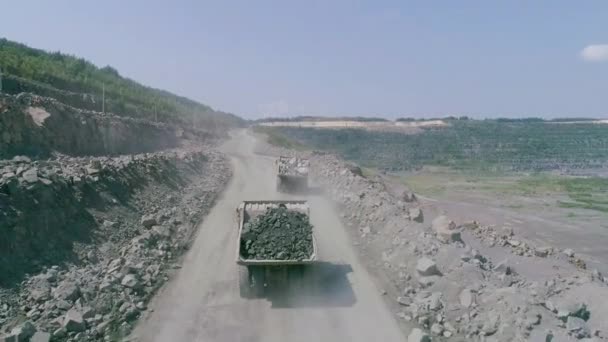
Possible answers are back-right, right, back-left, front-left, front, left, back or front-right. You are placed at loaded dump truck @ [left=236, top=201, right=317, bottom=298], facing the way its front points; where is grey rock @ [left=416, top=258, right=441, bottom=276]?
right

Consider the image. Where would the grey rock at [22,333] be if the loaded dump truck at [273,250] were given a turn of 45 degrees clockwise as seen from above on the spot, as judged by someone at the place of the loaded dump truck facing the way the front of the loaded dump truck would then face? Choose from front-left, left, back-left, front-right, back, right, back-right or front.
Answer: back

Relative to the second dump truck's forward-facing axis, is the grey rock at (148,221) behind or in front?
behind

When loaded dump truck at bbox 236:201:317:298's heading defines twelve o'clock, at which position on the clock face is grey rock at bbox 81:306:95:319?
The grey rock is roughly at 8 o'clock from the loaded dump truck.

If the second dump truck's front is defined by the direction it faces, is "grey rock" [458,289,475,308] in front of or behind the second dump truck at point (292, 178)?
behind

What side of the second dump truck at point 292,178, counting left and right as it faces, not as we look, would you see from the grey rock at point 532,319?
back

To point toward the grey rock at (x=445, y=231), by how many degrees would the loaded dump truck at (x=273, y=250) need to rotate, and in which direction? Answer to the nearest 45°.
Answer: approximately 45° to its right

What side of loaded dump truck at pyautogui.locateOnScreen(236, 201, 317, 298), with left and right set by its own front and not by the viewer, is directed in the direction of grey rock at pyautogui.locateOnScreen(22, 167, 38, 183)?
left

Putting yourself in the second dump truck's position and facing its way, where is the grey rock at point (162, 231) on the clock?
The grey rock is roughly at 7 o'clock from the second dump truck.

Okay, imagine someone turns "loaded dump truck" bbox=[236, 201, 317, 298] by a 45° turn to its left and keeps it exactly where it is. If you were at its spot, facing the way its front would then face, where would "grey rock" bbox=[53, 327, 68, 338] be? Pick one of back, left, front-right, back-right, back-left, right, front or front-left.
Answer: left

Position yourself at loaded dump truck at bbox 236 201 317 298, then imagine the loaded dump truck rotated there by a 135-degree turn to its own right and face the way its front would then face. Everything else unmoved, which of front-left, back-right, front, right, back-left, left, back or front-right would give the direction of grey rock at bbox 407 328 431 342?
front

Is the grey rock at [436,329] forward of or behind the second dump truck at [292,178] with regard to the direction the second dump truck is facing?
behind

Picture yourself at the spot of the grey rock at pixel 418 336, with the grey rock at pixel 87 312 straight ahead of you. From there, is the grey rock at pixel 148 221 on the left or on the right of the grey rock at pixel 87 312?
right

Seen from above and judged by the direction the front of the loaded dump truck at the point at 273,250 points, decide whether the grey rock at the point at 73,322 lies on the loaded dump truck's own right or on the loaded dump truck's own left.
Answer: on the loaded dump truck's own left

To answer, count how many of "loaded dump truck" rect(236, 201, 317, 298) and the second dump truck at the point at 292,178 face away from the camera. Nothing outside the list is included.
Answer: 2

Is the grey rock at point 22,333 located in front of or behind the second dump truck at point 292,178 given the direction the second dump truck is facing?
behind

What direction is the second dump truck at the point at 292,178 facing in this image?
away from the camera

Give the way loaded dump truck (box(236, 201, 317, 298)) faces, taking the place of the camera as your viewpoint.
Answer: facing away from the viewer

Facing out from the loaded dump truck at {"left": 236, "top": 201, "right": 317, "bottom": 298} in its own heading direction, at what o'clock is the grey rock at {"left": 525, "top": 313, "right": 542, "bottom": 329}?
The grey rock is roughly at 4 o'clock from the loaded dump truck.
